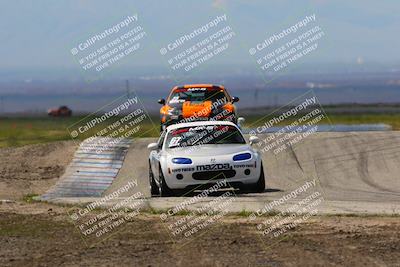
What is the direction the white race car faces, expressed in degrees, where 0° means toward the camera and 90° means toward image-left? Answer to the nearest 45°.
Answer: approximately 0°

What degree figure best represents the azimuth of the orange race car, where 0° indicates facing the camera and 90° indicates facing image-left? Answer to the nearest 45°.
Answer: approximately 0°

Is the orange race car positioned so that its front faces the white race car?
yes

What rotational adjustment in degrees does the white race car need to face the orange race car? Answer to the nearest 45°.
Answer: approximately 180°

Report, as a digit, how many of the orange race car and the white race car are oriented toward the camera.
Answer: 2
